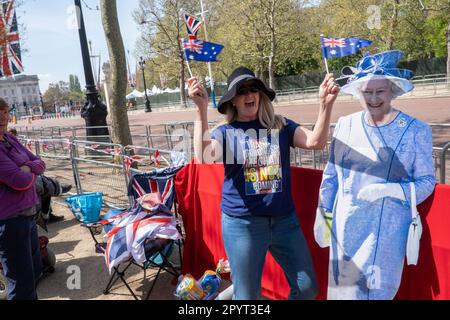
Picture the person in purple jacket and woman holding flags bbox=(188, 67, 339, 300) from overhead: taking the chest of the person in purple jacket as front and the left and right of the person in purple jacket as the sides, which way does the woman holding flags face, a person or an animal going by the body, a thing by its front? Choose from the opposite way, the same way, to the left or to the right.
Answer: to the right

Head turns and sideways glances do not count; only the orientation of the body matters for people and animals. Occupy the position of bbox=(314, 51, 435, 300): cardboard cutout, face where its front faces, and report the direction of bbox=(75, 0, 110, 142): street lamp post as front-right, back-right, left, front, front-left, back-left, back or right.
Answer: back-right

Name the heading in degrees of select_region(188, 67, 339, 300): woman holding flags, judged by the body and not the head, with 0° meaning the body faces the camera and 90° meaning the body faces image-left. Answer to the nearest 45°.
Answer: approximately 0°

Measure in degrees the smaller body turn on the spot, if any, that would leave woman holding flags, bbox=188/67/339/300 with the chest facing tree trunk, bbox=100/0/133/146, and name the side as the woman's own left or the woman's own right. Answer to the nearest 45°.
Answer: approximately 135° to the woman's own right

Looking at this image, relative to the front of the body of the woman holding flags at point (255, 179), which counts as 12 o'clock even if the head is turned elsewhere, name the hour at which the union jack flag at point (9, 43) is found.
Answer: The union jack flag is roughly at 5 o'clock from the woman holding flags.

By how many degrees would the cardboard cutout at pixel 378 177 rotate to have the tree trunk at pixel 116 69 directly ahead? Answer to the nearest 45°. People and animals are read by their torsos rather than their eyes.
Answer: approximately 135° to its right

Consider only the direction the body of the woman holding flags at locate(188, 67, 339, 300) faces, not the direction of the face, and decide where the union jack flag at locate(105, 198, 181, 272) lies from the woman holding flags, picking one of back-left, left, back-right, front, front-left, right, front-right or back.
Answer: back-right

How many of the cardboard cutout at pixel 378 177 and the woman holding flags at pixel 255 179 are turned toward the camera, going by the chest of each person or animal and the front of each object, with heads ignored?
2
